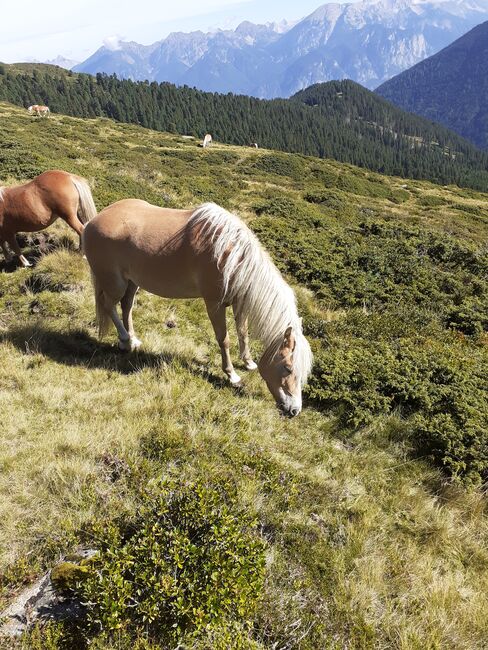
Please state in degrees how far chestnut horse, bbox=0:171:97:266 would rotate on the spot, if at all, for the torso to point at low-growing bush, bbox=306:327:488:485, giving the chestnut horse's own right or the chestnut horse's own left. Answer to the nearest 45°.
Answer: approximately 135° to the chestnut horse's own left

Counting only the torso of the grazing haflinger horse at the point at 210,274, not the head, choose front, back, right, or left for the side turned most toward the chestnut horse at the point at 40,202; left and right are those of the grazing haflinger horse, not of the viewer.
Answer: back

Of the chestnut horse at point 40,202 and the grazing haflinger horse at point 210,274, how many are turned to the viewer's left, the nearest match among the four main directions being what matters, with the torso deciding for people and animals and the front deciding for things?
1

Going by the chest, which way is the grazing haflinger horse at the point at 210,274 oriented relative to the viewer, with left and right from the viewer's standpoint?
facing the viewer and to the right of the viewer

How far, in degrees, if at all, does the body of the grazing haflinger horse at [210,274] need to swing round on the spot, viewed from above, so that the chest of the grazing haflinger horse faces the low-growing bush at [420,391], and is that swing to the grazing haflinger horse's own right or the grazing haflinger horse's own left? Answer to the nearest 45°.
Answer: approximately 45° to the grazing haflinger horse's own left

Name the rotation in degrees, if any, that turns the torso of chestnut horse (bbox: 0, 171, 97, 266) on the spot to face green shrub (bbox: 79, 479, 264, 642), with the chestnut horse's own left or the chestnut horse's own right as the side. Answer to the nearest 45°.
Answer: approximately 90° to the chestnut horse's own left

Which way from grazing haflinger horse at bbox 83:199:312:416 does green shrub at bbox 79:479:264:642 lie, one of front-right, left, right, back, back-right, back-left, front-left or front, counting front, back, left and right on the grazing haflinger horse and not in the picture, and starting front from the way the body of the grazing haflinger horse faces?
front-right

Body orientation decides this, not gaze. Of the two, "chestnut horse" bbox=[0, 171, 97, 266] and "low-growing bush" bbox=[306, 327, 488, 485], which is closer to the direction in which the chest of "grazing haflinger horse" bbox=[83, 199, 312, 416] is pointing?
the low-growing bush

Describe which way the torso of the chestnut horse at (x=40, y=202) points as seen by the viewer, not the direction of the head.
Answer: to the viewer's left

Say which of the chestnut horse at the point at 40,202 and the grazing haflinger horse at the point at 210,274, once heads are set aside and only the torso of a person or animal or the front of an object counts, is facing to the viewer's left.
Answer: the chestnut horse

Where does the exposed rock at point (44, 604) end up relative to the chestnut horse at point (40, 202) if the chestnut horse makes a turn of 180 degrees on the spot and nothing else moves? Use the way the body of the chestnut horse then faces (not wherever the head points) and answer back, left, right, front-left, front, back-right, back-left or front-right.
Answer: right

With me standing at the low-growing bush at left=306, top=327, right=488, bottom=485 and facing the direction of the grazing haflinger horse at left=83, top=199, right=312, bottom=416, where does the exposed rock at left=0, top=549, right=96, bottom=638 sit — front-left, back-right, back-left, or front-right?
front-left
